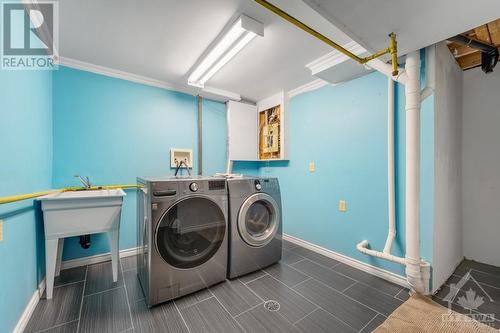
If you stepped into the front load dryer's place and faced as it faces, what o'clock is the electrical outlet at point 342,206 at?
The electrical outlet is roughly at 10 o'clock from the front load dryer.

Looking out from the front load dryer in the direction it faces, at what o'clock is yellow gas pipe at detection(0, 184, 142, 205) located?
The yellow gas pipe is roughly at 4 o'clock from the front load dryer.

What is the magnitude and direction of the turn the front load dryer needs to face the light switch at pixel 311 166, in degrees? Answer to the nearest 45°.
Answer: approximately 90° to its left

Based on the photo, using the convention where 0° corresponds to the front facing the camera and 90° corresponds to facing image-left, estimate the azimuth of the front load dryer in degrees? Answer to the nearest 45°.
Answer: approximately 315°

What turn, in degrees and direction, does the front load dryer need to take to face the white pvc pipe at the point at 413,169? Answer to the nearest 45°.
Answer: approximately 45° to its left

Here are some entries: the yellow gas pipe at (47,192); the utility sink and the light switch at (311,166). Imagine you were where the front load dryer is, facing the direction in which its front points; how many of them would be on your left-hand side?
1

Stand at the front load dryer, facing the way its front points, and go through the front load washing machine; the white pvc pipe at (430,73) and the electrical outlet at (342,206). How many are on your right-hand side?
1

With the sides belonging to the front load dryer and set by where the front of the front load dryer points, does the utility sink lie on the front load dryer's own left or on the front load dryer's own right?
on the front load dryer's own right
